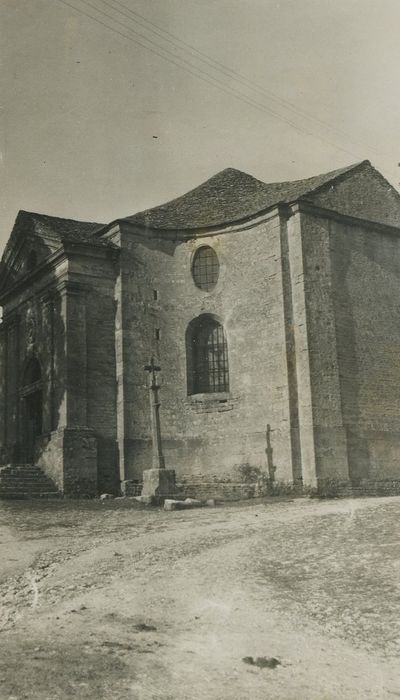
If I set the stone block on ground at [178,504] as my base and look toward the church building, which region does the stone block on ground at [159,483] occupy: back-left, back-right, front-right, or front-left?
front-left

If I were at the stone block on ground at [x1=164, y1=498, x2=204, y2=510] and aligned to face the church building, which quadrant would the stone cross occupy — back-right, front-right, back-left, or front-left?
front-left

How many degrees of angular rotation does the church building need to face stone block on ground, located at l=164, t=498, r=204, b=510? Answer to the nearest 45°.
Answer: approximately 45° to its left
